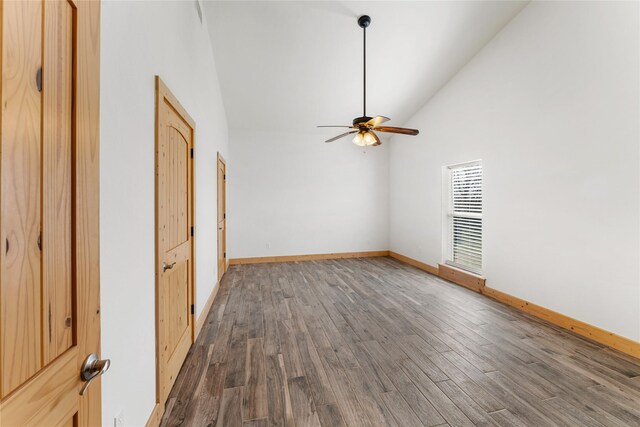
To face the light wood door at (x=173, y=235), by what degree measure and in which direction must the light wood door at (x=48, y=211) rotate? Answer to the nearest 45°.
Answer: approximately 90° to its left

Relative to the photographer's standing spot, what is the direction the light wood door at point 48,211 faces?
facing the viewer and to the right of the viewer
